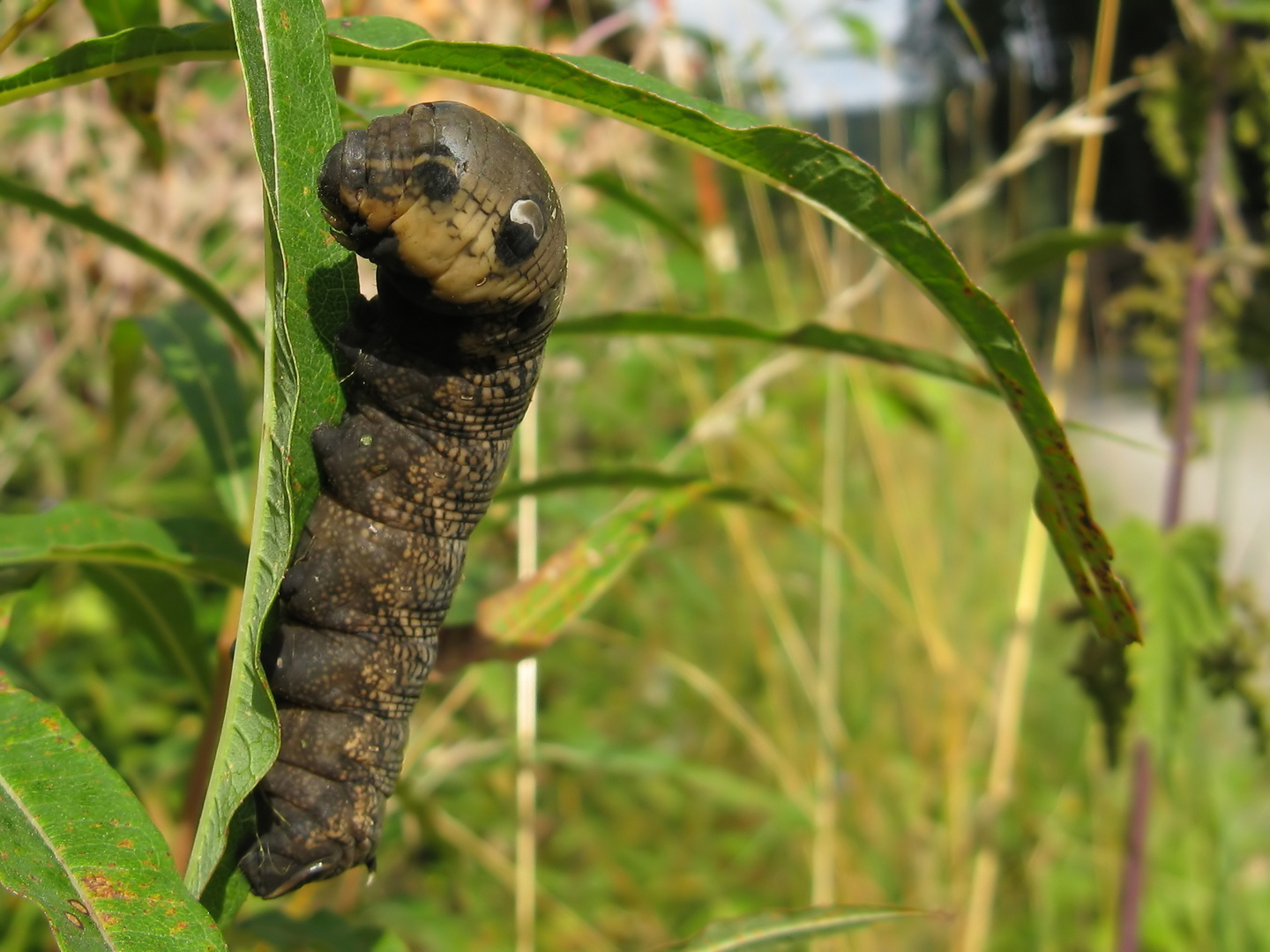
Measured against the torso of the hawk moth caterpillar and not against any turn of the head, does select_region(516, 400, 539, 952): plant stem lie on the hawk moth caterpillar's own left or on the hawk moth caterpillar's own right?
on the hawk moth caterpillar's own right

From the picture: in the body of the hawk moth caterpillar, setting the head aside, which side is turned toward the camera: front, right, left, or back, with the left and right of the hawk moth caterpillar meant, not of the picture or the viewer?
left
